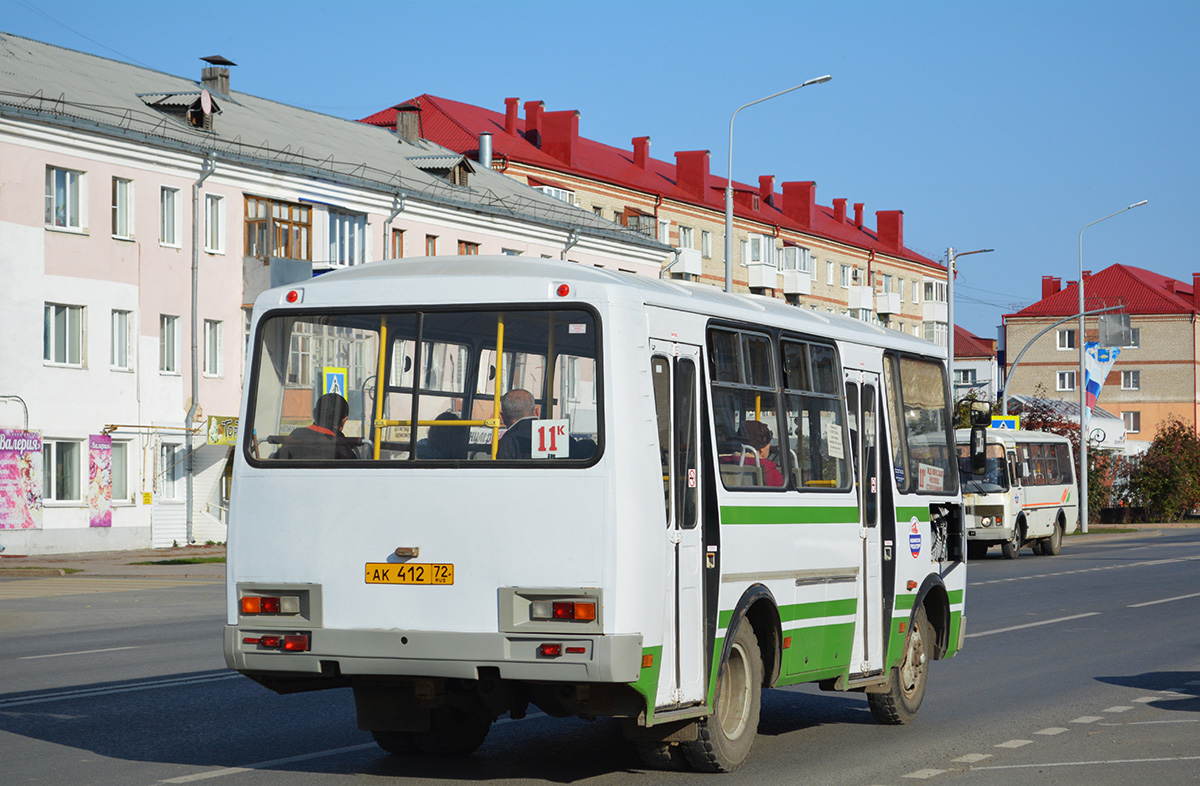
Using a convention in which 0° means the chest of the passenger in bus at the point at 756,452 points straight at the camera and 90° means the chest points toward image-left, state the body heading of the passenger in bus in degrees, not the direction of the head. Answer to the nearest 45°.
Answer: approximately 225°

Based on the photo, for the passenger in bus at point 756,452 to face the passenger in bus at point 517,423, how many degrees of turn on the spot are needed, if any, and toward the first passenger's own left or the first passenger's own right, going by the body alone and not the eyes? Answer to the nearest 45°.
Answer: approximately 180°

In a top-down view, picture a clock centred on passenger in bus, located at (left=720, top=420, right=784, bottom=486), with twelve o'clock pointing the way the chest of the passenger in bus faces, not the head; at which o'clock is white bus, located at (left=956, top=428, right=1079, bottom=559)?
The white bus is roughly at 11 o'clock from the passenger in bus.

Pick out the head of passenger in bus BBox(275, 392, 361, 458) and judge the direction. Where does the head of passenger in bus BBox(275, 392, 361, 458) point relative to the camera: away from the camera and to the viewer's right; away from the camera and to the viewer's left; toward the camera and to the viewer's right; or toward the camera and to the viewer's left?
away from the camera and to the viewer's right

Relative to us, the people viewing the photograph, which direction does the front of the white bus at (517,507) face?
facing away from the viewer and to the right of the viewer

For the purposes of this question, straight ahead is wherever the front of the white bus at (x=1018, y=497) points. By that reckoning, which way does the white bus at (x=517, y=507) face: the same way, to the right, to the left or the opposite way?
the opposite way

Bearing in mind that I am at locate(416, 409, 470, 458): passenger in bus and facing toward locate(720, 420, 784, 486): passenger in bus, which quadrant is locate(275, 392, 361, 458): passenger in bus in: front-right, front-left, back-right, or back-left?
back-left

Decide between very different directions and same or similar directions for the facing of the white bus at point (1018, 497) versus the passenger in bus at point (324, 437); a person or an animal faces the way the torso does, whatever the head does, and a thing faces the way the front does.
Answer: very different directions

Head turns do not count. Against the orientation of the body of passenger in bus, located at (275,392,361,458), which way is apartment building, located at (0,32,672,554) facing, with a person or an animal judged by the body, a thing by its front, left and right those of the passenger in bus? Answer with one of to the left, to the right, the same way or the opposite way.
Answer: to the right

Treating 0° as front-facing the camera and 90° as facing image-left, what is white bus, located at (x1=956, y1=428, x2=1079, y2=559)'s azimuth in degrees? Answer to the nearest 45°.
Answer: approximately 45°

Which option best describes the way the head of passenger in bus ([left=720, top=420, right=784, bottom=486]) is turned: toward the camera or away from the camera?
away from the camera

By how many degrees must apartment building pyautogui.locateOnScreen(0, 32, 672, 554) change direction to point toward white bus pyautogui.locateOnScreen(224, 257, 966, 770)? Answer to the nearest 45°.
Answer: approximately 45° to its right
